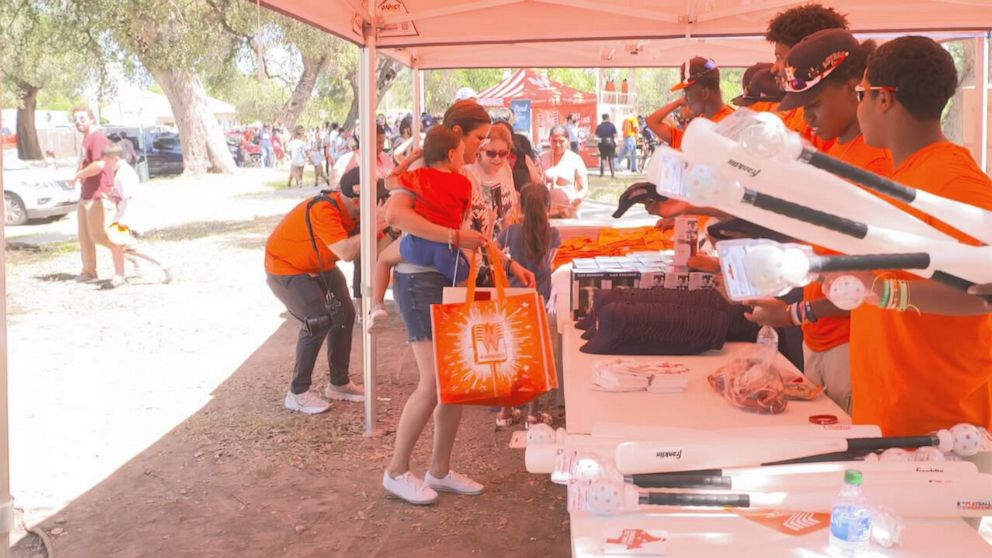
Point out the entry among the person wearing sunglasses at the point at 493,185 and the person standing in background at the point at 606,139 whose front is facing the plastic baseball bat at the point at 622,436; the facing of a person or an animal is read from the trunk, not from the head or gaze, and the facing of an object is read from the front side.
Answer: the person wearing sunglasses

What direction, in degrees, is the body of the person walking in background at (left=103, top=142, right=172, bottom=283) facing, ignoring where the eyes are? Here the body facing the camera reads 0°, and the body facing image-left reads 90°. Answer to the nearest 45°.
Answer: approximately 90°

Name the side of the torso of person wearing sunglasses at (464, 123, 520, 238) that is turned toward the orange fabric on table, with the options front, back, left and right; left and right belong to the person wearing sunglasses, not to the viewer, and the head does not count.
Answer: left

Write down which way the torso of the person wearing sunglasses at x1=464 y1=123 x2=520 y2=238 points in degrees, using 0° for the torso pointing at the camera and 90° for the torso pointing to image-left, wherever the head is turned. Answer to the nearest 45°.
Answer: approximately 0°

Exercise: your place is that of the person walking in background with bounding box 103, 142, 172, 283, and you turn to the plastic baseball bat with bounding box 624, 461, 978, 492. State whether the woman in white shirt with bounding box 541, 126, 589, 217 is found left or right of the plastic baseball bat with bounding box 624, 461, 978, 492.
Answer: left

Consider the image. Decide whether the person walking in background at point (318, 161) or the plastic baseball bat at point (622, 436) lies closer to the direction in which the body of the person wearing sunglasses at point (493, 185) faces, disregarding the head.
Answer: the plastic baseball bat

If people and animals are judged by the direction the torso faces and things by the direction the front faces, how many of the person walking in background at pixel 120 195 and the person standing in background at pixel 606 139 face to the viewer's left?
1

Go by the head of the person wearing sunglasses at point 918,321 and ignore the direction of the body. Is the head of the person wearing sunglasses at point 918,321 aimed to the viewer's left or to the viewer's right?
to the viewer's left

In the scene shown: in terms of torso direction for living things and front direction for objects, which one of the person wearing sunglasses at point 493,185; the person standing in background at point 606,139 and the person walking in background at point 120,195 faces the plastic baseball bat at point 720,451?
the person wearing sunglasses
